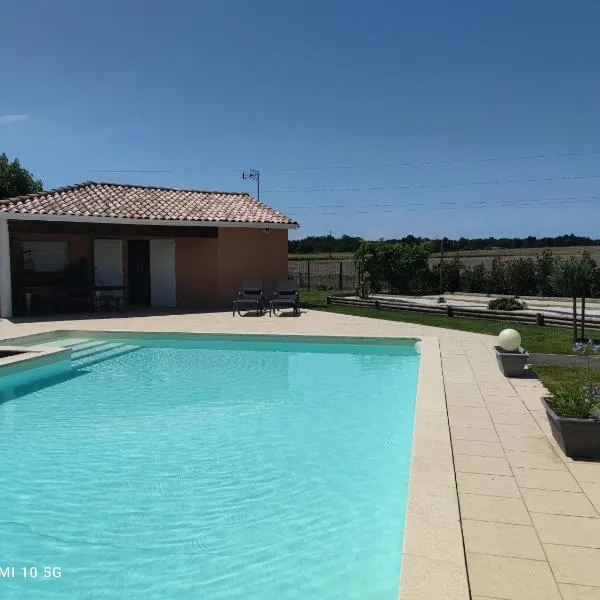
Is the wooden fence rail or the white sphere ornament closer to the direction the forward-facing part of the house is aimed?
the white sphere ornament

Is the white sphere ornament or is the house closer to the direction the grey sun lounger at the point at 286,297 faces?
the white sphere ornament

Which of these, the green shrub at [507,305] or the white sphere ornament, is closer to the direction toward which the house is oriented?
the white sphere ornament

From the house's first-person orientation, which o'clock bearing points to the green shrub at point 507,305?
The green shrub is roughly at 10 o'clock from the house.

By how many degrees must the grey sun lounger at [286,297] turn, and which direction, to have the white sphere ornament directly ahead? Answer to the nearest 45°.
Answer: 0° — it already faces it

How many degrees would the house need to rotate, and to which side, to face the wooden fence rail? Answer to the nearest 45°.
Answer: approximately 45° to its left

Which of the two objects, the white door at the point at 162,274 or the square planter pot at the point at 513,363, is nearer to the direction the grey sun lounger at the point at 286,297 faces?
the square planter pot

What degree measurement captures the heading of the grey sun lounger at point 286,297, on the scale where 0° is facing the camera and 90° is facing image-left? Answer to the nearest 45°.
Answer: approximately 0°

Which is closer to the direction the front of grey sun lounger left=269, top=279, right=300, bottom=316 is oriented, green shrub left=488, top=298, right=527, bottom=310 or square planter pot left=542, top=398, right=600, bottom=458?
the square planter pot

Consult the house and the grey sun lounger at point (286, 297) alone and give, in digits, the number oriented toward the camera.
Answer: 2
